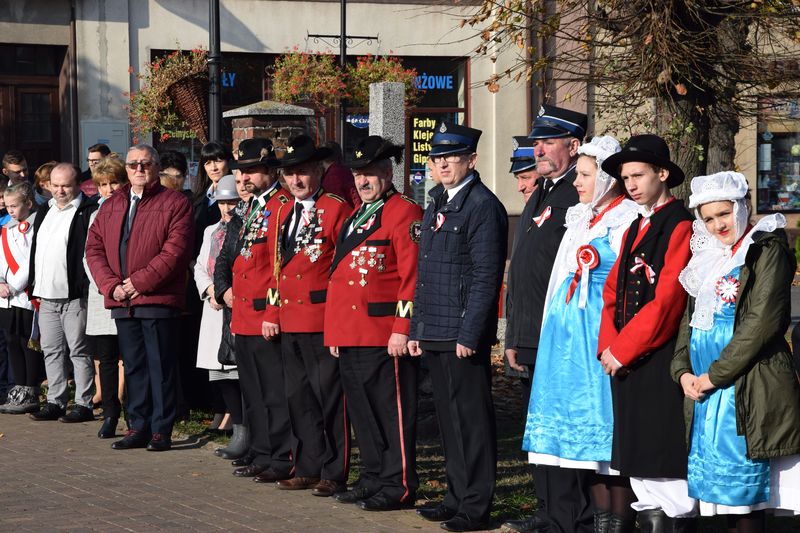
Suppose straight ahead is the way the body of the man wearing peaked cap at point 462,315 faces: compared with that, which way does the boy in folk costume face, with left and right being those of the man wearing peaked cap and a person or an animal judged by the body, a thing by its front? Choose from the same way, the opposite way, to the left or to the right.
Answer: the same way

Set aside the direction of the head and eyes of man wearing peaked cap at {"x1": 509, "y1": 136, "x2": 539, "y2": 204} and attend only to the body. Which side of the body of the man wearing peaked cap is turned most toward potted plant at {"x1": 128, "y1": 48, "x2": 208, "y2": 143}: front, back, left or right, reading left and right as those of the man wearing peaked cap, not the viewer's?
right

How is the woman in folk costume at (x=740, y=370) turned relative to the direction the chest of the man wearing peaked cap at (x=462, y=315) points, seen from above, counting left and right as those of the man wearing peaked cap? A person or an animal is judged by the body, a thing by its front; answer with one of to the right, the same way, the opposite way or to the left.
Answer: the same way

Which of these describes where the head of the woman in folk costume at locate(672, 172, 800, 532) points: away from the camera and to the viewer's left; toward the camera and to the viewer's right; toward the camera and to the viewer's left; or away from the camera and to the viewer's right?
toward the camera and to the viewer's left

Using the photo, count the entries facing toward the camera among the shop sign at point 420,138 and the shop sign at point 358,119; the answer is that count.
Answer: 2

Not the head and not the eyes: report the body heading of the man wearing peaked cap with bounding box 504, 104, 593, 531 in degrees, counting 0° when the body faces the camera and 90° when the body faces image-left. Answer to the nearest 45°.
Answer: approximately 45°

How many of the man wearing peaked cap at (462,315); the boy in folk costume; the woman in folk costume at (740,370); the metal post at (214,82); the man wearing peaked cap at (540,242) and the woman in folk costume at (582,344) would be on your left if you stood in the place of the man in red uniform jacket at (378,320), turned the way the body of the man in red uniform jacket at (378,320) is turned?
5

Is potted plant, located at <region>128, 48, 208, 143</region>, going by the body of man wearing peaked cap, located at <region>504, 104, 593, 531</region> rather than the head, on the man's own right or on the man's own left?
on the man's own right

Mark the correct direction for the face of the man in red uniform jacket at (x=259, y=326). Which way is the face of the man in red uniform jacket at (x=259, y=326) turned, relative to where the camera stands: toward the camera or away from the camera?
toward the camera

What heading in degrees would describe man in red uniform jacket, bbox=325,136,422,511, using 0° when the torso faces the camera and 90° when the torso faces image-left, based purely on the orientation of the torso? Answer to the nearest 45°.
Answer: approximately 45°

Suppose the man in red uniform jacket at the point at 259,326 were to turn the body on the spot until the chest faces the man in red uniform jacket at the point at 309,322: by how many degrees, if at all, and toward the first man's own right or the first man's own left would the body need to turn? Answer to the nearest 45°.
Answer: approximately 90° to the first man's own left

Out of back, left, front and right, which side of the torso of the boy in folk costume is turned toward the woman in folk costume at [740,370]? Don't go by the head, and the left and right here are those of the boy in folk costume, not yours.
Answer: left

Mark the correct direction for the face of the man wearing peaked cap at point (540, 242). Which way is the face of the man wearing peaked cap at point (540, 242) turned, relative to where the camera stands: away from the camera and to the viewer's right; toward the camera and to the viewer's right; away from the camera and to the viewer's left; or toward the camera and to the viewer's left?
toward the camera and to the viewer's left

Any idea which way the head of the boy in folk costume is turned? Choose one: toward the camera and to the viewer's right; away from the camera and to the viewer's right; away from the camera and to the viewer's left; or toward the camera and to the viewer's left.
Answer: toward the camera and to the viewer's left

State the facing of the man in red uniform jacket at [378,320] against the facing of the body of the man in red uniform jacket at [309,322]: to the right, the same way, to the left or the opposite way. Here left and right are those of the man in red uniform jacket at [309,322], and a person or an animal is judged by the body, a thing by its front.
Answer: the same way

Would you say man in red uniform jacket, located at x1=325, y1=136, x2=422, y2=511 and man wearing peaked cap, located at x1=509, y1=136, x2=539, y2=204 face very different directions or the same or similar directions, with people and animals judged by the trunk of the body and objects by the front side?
same or similar directions

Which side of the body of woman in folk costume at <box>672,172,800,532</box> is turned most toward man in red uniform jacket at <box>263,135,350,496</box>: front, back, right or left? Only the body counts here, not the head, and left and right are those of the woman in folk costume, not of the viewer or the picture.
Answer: right

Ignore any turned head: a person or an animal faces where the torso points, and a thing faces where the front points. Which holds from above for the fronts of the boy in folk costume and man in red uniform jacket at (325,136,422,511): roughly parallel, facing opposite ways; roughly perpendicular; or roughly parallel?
roughly parallel

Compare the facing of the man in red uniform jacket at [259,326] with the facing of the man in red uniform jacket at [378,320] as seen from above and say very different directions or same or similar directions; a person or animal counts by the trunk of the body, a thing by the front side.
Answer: same or similar directions

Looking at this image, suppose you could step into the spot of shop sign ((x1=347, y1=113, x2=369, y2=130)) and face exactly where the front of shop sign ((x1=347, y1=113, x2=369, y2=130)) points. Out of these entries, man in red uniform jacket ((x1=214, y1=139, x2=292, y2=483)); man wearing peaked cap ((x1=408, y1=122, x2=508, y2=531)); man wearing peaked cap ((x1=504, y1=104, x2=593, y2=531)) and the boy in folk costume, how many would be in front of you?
4

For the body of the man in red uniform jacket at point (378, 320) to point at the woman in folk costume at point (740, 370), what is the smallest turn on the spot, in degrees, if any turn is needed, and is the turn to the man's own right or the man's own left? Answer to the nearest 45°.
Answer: approximately 90° to the man's own left

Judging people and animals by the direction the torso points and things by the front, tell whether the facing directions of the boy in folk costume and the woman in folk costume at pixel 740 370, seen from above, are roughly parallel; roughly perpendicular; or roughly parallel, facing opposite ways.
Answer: roughly parallel
